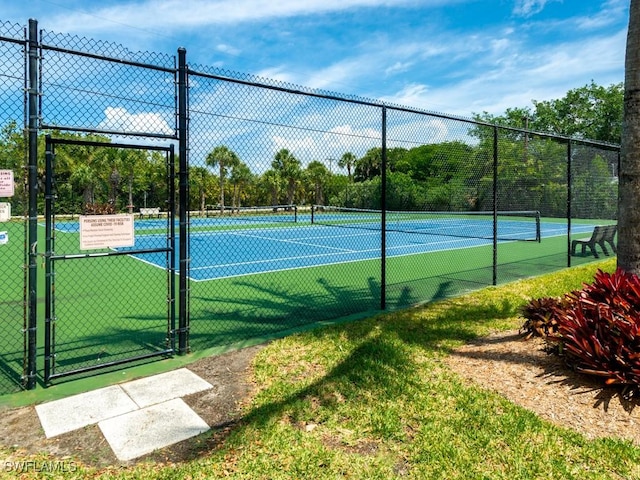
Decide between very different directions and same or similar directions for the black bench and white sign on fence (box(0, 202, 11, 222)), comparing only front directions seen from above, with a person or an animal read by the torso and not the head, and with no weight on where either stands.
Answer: very different directions

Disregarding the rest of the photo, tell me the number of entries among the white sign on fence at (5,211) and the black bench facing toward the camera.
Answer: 1

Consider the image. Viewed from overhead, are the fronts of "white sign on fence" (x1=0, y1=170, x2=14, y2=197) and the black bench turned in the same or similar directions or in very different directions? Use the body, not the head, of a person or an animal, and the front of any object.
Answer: very different directions

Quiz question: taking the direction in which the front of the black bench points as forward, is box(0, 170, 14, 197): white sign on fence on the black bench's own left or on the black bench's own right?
on the black bench's own left

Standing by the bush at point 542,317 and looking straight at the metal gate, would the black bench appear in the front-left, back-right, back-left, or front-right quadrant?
back-right

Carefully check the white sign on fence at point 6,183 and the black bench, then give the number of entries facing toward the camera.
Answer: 1

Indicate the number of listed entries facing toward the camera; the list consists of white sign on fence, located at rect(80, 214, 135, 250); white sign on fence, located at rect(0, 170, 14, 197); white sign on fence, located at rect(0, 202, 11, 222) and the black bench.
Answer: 3
